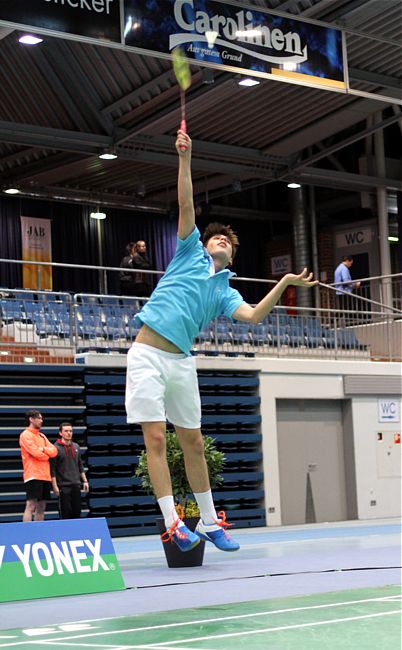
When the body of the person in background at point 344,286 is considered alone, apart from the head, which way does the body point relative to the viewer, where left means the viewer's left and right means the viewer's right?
facing to the right of the viewer

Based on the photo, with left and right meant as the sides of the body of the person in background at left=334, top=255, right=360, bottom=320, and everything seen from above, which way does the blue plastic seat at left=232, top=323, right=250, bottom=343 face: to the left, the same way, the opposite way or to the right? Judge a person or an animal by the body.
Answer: to the right

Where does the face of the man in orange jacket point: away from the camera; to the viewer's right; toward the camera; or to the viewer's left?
to the viewer's right

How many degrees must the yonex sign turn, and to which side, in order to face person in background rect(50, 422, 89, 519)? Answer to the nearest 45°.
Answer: approximately 180°

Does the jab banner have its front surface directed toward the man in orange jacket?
yes

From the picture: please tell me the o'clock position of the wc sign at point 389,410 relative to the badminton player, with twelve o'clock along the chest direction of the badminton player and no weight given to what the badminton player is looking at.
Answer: The wc sign is roughly at 8 o'clock from the badminton player.

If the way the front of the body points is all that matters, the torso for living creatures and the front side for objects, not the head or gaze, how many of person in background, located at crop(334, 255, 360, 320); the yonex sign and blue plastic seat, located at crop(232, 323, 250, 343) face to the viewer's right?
1

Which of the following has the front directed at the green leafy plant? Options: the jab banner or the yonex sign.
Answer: the jab banner

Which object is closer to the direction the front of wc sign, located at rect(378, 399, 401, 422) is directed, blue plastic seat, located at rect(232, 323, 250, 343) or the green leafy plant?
the green leafy plant

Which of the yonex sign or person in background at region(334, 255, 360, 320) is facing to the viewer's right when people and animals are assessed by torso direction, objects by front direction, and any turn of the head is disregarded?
the person in background

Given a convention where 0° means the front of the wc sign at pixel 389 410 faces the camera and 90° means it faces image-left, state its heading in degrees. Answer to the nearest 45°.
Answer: approximately 0°
